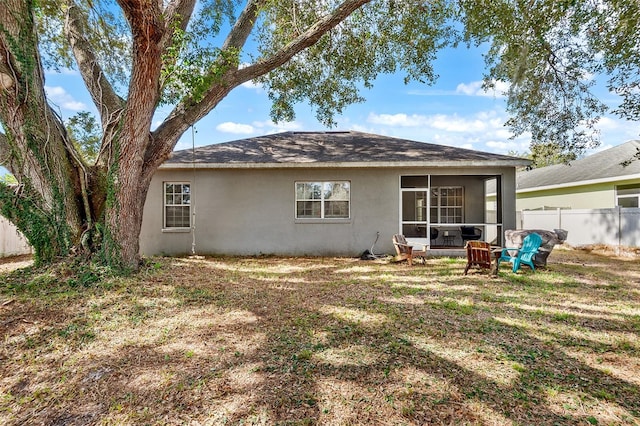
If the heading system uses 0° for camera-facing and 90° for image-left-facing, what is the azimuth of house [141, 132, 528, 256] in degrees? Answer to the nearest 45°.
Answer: approximately 180°

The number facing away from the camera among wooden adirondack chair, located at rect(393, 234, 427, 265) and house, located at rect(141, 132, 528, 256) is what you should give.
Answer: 1

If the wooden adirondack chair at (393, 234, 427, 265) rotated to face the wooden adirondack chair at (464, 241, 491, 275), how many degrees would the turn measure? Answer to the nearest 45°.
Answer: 0° — it already faces it

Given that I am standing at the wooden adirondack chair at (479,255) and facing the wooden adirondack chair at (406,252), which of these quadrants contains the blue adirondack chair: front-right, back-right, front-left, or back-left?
back-right

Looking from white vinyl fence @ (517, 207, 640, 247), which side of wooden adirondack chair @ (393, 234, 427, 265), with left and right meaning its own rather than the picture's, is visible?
left

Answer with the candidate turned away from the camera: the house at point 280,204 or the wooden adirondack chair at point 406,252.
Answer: the house

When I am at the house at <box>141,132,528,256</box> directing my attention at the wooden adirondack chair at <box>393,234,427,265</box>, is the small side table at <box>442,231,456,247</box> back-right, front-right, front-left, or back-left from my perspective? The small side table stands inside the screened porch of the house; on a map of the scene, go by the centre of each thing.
front-left

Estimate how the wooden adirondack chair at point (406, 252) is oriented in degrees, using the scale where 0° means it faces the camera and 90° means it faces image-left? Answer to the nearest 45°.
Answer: approximately 315°
